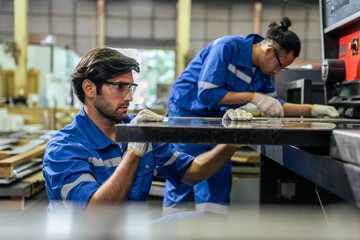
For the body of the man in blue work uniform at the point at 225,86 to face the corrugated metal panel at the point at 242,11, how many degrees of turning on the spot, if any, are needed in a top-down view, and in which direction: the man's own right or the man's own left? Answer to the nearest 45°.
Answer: approximately 135° to the man's own left

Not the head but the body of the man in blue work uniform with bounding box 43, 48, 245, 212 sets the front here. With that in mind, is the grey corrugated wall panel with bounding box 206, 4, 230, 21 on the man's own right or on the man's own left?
on the man's own left

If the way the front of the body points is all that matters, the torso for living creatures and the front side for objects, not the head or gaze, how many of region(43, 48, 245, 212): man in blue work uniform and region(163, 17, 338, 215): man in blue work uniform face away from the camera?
0

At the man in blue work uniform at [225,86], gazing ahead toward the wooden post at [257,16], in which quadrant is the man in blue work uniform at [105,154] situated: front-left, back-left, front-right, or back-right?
back-left

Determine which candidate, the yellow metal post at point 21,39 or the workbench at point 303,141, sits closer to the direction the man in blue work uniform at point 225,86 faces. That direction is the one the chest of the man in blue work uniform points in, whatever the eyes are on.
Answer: the workbench

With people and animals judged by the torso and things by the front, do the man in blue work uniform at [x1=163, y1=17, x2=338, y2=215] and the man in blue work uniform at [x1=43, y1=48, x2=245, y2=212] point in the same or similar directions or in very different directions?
same or similar directions

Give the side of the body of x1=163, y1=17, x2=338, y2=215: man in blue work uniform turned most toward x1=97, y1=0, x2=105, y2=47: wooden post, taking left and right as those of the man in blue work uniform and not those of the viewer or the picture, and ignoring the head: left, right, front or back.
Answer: back

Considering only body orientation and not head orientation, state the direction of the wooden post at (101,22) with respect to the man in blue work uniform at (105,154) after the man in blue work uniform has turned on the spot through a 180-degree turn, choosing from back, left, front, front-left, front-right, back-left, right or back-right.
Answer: front-right

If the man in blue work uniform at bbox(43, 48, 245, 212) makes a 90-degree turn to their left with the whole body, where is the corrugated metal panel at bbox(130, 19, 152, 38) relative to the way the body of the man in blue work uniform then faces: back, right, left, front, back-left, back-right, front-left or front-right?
front-left

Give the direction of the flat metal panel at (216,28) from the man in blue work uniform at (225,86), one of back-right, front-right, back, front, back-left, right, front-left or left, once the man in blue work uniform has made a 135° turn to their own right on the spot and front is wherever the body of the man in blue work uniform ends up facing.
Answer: right

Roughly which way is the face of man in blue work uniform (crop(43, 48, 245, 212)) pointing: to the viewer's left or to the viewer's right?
to the viewer's right

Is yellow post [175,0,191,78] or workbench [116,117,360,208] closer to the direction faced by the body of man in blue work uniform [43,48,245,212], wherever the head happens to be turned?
the workbench

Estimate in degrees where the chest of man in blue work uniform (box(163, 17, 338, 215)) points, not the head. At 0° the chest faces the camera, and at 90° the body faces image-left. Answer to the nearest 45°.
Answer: approximately 315°

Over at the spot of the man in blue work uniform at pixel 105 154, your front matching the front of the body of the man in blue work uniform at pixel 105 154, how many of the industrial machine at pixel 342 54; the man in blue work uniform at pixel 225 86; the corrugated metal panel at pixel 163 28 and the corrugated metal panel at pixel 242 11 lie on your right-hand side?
0

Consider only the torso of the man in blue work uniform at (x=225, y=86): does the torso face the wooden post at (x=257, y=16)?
no

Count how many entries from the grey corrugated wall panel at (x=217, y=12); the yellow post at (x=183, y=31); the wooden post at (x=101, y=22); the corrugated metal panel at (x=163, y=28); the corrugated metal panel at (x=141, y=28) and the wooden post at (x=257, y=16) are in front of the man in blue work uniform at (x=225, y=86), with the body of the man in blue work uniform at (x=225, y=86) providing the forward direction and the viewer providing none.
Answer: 0

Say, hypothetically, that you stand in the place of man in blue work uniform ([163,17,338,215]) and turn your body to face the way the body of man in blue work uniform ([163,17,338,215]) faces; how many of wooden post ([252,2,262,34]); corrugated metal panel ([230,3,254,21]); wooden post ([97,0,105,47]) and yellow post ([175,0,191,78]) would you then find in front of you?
0

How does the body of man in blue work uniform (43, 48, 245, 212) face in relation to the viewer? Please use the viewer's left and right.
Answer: facing the viewer and to the right of the viewer

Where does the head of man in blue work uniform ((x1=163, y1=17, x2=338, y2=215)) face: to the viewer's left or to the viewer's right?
to the viewer's right
